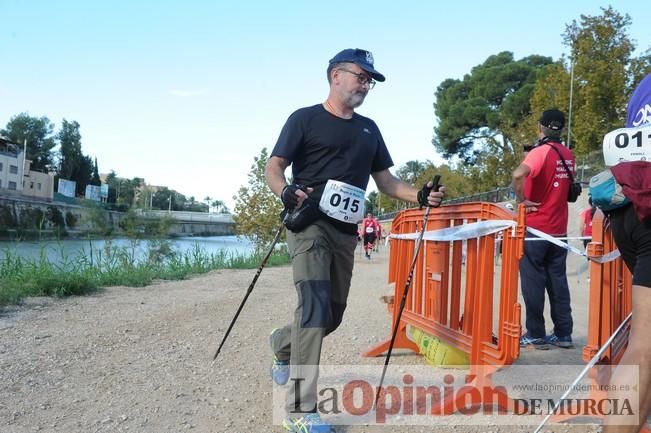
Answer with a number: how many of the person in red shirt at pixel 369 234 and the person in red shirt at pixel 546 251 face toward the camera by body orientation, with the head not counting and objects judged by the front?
1

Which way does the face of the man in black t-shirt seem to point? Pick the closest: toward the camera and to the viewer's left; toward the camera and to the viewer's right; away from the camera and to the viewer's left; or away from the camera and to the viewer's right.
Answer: toward the camera and to the viewer's right

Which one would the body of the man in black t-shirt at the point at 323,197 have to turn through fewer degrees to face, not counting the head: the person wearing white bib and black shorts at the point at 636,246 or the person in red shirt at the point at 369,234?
the person wearing white bib and black shorts

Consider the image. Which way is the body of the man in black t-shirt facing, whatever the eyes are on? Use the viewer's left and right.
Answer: facing the viewer and to the right of the viewer

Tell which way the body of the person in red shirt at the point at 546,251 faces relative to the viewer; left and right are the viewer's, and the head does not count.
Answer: facing away from the viewer and to the left of the viewer

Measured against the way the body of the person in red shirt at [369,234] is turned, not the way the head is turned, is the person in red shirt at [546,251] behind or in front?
in front

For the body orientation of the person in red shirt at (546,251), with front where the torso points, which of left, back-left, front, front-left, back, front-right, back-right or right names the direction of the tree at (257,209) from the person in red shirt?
front

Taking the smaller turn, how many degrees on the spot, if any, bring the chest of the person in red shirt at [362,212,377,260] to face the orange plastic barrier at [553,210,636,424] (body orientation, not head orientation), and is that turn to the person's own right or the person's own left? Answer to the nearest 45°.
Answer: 0° — they already face it

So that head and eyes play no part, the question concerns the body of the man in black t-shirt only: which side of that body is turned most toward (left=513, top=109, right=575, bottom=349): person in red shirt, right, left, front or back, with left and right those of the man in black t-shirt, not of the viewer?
left

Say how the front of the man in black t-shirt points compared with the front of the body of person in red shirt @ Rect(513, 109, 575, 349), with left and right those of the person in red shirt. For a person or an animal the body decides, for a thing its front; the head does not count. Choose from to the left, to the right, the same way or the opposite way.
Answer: the opposite way

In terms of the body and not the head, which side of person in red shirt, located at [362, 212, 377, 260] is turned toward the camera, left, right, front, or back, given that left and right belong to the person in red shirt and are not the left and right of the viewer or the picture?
front

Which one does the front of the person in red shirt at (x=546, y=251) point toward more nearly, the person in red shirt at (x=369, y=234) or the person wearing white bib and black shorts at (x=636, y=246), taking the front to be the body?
the person in red shirt

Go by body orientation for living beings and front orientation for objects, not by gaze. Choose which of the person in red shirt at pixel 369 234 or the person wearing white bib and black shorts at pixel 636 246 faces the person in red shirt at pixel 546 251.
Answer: the person in red shirt at pixel 369 234

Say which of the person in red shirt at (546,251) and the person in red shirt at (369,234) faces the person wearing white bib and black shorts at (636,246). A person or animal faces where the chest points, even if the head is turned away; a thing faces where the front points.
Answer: the person in red shirt at (369,234)
